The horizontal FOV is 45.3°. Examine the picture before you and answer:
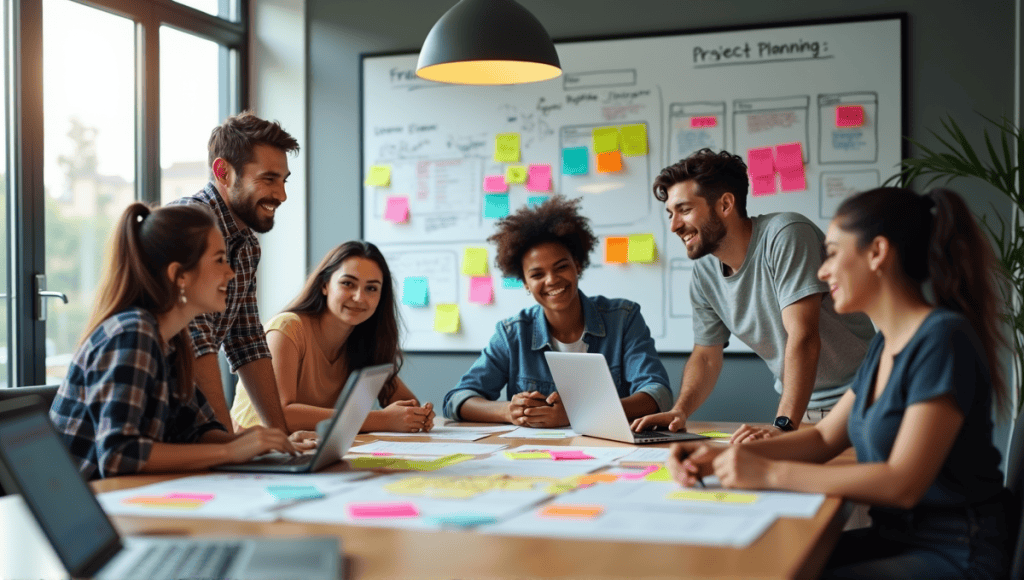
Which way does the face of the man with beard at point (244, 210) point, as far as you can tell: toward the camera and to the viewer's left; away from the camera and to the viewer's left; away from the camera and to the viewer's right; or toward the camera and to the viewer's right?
toward the camera and to the viewer's right

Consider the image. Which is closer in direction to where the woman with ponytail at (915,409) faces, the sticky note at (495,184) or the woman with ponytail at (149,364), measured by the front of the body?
the woman with ponytail

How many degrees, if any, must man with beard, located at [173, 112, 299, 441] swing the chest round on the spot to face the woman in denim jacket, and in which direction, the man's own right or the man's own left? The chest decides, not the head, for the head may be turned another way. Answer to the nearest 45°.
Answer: approximately 45° to the man's own left

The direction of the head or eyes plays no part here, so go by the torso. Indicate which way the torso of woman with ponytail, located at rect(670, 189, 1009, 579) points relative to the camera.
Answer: to the viewer's left

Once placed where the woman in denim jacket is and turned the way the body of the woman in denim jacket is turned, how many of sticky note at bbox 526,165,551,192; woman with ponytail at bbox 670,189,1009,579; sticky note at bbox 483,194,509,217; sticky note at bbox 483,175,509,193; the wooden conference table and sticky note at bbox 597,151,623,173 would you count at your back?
4

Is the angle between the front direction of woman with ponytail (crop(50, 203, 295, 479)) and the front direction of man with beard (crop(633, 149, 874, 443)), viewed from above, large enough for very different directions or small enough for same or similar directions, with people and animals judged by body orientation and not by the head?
very different directions

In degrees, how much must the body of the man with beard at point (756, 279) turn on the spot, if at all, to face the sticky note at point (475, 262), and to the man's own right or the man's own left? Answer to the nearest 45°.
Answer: approximately 90° to the man's own right

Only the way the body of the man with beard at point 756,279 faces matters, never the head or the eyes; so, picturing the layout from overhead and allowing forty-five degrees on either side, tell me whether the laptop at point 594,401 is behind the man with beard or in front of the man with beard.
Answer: in front

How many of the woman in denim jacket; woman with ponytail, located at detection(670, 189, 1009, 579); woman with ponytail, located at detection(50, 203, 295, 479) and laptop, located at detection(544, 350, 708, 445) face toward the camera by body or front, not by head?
1

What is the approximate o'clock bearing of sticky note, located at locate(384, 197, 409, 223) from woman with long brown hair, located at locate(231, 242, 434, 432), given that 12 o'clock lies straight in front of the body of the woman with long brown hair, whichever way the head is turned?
The sticky note is roughly at 8 o'clock from the woman with long brown hair.

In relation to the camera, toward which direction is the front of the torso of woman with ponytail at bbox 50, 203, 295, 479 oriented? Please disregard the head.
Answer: to the viewer's right

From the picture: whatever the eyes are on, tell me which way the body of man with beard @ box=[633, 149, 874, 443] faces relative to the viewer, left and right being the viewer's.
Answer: facing the viewer and to the left of the viewer

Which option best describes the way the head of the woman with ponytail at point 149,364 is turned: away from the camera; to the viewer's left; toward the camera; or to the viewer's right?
to the viewer's right

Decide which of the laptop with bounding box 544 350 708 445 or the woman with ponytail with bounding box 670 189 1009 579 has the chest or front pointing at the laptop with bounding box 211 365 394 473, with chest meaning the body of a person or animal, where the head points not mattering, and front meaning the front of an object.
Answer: the woman with ponytail

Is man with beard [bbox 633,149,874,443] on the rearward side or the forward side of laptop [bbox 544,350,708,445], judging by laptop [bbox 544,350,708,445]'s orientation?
on the forward side

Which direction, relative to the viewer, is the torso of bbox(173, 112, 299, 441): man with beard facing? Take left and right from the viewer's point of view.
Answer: facing the viewer and to the right of the viewer

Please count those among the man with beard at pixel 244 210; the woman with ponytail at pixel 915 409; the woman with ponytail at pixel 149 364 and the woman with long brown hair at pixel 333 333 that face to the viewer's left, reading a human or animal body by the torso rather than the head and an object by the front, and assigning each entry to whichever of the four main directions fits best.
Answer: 1

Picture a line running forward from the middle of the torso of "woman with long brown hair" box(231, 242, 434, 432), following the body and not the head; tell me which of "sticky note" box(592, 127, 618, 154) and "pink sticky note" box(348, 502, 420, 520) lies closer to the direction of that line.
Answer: the pink sticky note

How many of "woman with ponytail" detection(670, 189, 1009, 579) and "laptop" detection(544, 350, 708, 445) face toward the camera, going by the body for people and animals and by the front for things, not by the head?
0

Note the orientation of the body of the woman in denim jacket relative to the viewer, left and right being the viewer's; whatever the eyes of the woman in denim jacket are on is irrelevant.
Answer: facing the viewer
